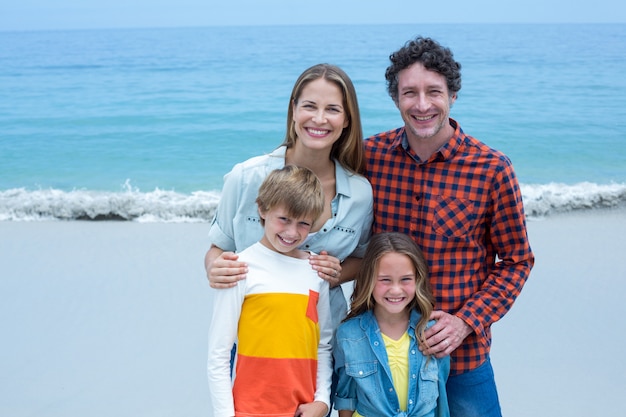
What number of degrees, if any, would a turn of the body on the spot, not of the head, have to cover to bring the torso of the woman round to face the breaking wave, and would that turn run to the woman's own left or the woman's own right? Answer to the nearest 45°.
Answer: approximately 180°

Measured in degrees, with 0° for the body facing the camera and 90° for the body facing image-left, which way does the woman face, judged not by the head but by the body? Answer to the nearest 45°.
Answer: approximately 0°

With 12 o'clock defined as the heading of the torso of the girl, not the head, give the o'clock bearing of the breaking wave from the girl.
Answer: The breaking wave is roughly at 5 o'clock from the girl.

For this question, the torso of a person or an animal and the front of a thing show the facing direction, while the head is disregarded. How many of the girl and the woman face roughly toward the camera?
2
